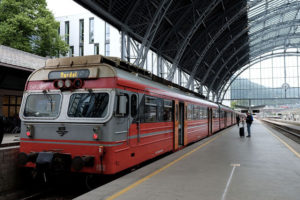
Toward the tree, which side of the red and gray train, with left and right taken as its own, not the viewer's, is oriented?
right

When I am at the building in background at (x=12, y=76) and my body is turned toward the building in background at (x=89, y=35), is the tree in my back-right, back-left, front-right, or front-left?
front-left

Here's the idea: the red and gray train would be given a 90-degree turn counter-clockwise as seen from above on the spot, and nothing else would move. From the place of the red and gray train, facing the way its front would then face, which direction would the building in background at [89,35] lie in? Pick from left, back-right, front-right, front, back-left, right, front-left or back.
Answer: back-left
